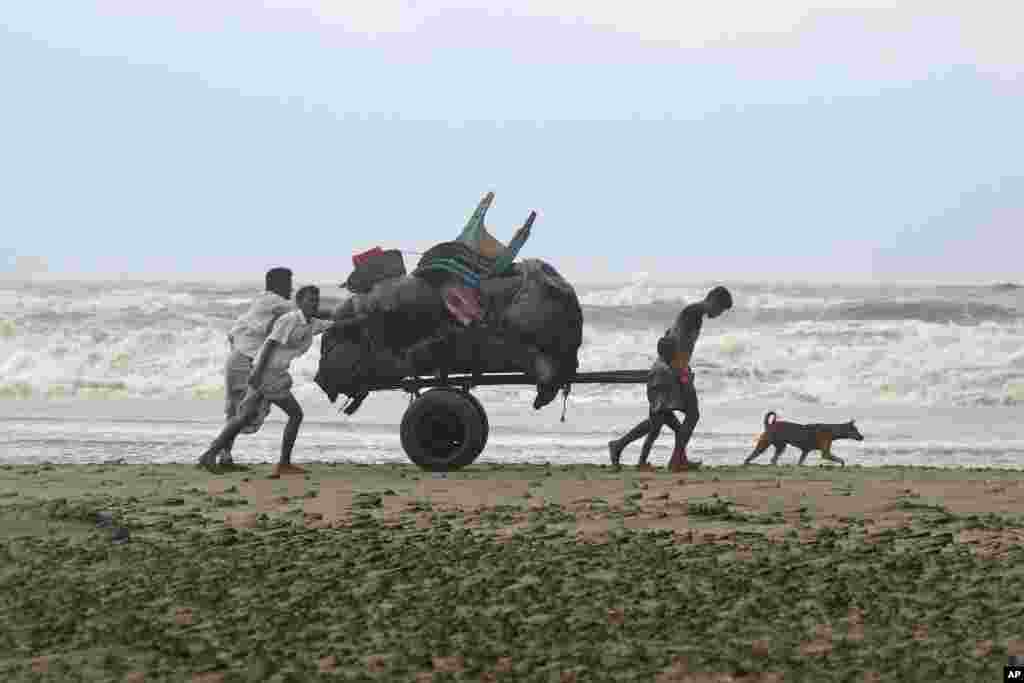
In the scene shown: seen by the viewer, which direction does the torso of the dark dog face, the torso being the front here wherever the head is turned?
to the viewer's right

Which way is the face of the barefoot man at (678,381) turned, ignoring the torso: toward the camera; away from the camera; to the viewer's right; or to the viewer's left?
to the viewer's right

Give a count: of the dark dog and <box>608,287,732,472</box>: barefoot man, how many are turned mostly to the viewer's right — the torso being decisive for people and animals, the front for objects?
2

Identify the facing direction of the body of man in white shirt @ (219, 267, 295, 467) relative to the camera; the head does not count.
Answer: to the viewer's right

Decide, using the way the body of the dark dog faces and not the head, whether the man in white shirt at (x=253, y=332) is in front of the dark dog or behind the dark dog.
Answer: behind

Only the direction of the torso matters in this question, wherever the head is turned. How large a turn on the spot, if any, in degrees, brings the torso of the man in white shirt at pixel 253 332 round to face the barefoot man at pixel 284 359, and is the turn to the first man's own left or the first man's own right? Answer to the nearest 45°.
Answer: approximately 90° to the first man's own right

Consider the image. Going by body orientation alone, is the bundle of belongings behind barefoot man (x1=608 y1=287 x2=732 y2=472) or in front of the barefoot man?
behind

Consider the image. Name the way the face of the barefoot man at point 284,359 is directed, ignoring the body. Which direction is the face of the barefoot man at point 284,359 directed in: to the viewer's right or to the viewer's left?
to the viewer's right

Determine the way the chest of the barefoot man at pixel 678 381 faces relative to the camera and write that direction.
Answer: to the viewer's right

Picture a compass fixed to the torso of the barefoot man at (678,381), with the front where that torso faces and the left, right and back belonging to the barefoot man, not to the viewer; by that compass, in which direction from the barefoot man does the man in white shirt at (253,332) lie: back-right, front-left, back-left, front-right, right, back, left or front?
back
